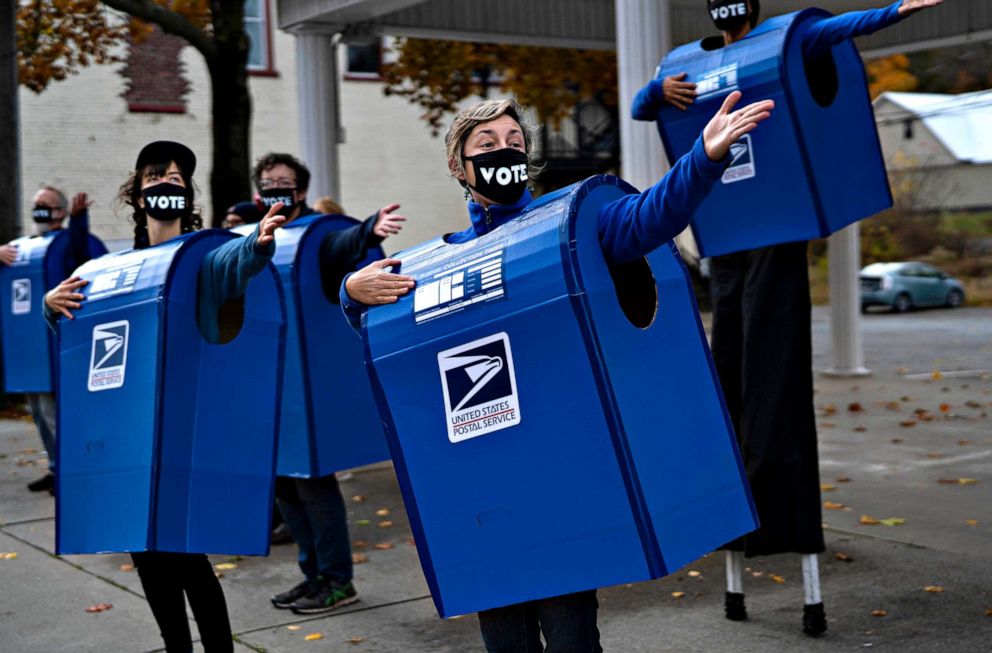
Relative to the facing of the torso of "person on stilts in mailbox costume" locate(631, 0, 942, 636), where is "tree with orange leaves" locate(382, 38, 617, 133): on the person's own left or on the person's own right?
on the person's own right

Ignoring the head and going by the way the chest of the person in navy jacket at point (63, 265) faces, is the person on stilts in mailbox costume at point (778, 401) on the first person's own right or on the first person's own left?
on the first person's own left

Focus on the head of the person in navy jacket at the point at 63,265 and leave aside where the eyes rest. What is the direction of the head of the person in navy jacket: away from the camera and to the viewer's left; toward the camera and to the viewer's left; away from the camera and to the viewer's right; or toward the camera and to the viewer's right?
toward the camera and to the viewer's left

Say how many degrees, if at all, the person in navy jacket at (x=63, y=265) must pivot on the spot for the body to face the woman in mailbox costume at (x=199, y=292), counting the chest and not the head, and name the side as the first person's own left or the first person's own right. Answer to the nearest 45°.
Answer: approximately 45° to the first person's own left

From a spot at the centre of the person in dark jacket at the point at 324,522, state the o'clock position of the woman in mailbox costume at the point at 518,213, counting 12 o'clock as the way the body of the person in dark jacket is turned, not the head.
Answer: The woman in mailbox costume is roughly at 10 o'clock from the person in dark jacket.

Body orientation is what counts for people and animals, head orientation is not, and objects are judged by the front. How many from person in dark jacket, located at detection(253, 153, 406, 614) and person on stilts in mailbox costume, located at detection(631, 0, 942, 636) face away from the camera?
0

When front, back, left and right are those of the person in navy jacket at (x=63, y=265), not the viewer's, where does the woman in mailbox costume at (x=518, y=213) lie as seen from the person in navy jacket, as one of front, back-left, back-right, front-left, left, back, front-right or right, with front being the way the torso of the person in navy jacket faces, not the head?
front-left

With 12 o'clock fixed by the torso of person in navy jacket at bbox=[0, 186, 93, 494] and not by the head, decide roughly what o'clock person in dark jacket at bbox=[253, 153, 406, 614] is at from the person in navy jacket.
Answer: The person in dark jacket is roughly at 10 o'clock from the person in navy jacket.

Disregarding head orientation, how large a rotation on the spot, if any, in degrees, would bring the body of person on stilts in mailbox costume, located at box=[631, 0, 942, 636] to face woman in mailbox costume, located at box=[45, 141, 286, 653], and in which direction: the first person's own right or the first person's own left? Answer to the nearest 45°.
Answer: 0° — they already face them

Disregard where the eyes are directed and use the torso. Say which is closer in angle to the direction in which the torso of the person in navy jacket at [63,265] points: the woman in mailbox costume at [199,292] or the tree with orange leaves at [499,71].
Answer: the woman in mailbox costume

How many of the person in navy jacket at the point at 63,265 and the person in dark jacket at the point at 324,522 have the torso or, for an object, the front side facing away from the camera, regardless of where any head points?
0

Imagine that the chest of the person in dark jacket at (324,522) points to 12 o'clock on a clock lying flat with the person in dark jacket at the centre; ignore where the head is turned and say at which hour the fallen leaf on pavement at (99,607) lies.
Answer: The fallen leaf on pavement is roughly at 2 o'clock from the person in dark jacket.

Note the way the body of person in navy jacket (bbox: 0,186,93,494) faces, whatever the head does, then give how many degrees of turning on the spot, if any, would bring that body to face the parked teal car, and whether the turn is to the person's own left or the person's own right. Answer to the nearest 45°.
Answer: approximately 180°

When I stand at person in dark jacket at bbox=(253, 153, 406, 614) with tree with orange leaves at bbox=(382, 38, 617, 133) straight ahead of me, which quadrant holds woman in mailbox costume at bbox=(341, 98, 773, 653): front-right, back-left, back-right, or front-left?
back-right
